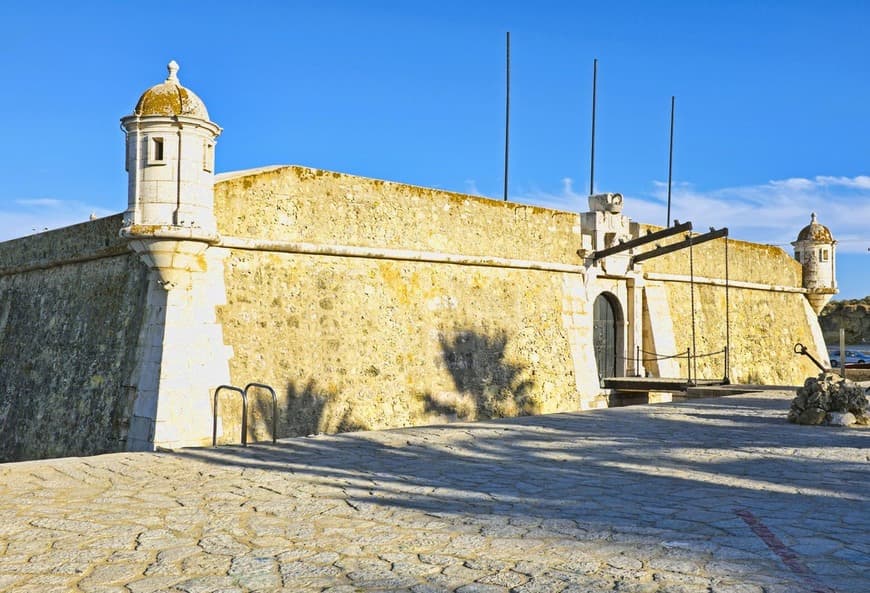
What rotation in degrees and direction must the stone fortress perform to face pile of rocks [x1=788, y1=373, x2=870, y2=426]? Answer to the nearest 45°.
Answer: approximately 45° to its left
